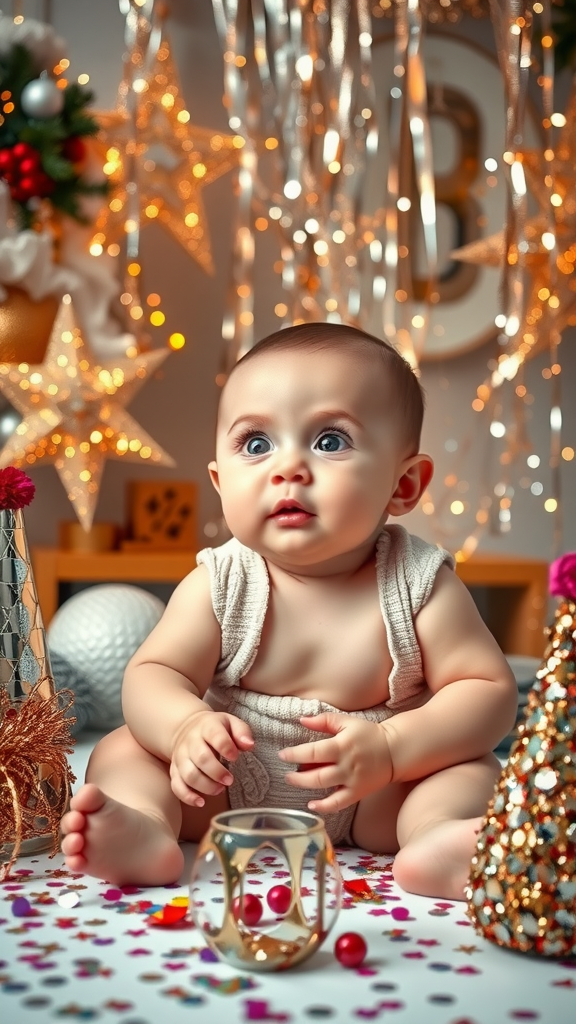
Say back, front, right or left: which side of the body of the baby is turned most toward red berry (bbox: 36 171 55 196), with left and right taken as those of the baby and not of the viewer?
back

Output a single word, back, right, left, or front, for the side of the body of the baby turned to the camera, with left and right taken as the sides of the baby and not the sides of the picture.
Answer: front

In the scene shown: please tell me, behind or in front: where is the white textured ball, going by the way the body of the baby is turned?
behind

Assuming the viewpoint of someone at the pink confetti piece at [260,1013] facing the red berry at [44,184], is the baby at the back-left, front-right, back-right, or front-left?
front-right

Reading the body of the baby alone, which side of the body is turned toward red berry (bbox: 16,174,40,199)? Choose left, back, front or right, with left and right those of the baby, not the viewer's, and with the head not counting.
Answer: back
